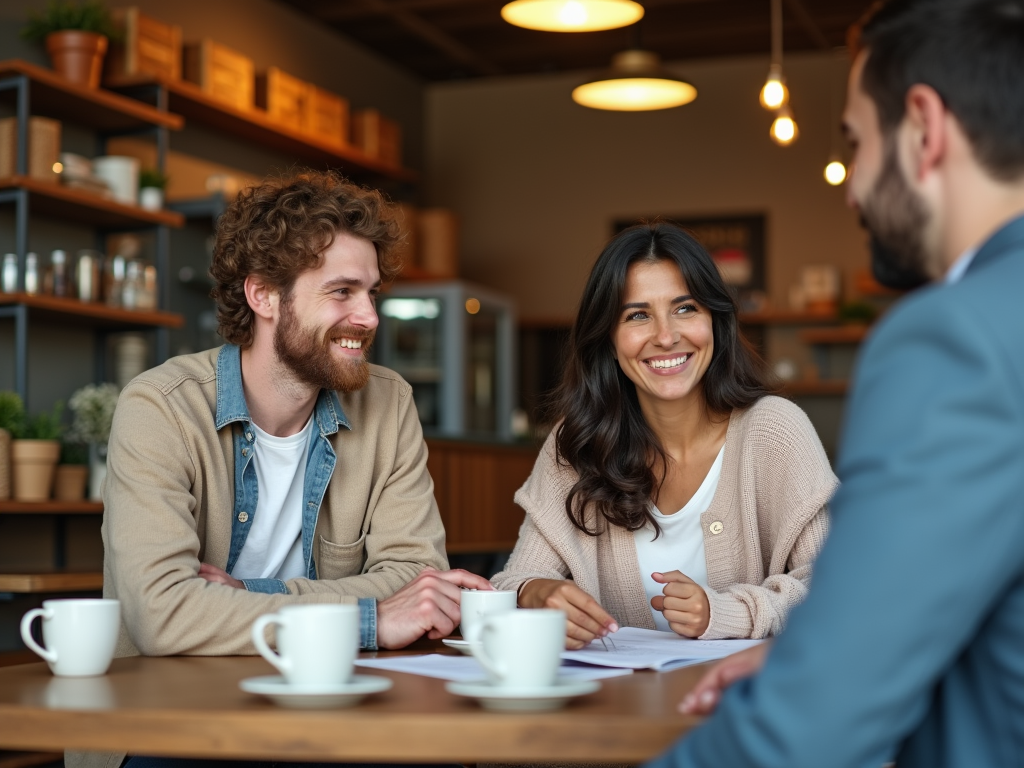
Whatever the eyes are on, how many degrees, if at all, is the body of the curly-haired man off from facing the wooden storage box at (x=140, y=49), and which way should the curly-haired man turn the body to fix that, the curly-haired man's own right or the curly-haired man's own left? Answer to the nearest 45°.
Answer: approximately 135° to the curly-haired man's own left

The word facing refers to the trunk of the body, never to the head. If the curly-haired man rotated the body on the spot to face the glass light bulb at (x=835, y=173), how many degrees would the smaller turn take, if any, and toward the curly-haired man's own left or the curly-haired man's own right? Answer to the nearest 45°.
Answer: approximately 90° to the curly-haired man's own left

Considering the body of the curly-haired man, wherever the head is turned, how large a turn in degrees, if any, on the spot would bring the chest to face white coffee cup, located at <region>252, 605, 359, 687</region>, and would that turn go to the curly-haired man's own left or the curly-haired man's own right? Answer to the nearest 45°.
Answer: approximately 45° to the curly-haired man's own right

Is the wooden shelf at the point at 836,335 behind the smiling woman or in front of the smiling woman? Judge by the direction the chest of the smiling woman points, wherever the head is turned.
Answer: behind

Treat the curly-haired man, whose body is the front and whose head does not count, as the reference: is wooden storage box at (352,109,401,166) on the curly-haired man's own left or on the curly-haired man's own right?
on the curly-haired man's own left

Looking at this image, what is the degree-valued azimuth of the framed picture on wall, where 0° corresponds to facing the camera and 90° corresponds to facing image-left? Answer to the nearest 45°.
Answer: approximately 0°

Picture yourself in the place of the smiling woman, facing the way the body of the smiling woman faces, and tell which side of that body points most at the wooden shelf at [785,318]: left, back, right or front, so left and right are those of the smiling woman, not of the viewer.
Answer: back

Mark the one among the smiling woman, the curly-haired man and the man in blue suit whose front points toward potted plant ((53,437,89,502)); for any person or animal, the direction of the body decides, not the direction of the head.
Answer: the man in blue suit

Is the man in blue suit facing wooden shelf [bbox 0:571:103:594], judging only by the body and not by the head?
yes

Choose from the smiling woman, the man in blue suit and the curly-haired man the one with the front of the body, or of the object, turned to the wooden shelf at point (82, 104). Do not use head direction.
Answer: the man in blue suit

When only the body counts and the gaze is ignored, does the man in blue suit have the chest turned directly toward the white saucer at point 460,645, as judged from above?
yes

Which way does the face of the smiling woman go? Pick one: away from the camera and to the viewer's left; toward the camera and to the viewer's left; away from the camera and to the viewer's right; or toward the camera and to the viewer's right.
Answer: toward the camera and to the viewer's right

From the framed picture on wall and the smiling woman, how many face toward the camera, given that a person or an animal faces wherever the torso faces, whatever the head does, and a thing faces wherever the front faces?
2
